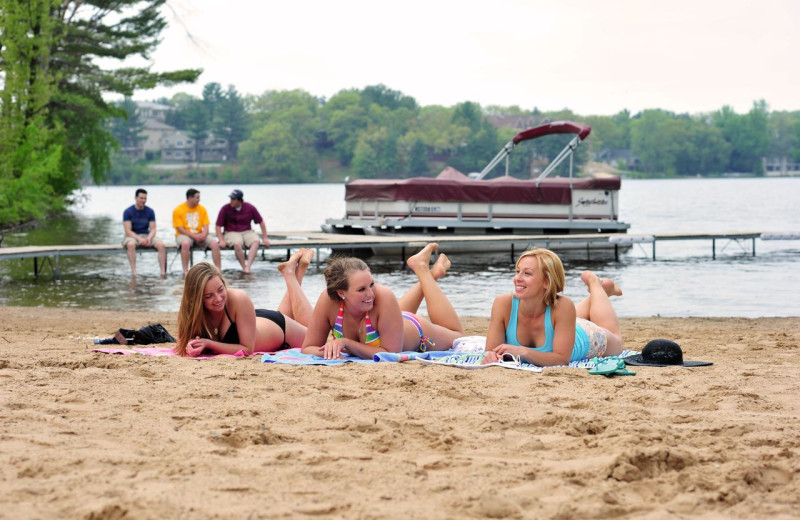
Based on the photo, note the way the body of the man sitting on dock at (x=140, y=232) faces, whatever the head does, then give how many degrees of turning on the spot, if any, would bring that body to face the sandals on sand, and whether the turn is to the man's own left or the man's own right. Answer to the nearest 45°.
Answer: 0° — they already face it

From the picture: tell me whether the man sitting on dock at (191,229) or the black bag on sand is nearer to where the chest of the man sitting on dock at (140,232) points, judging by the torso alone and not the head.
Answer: the black bag on sand

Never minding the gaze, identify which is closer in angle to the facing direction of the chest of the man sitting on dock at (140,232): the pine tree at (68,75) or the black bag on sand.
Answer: the black bag on sand

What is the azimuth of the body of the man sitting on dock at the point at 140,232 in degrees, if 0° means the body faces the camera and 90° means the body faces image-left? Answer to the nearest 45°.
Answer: approximately 0°

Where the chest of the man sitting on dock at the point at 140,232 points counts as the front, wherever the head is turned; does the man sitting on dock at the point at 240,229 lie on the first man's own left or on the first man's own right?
on the first man's own left

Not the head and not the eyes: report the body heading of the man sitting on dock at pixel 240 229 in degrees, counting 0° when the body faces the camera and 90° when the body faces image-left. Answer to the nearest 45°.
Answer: approximately 0°

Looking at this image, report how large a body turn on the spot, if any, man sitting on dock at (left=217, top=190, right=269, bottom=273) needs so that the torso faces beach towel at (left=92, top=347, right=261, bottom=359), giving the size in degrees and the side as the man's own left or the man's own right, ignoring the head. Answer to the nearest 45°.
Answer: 0° — they already face it
